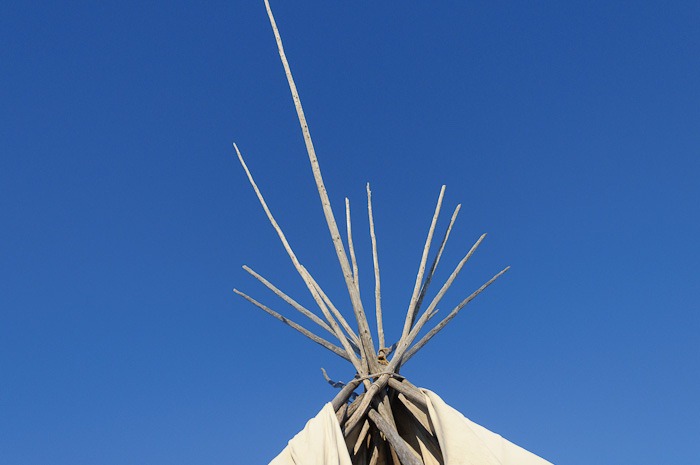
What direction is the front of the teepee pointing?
toward the camera
